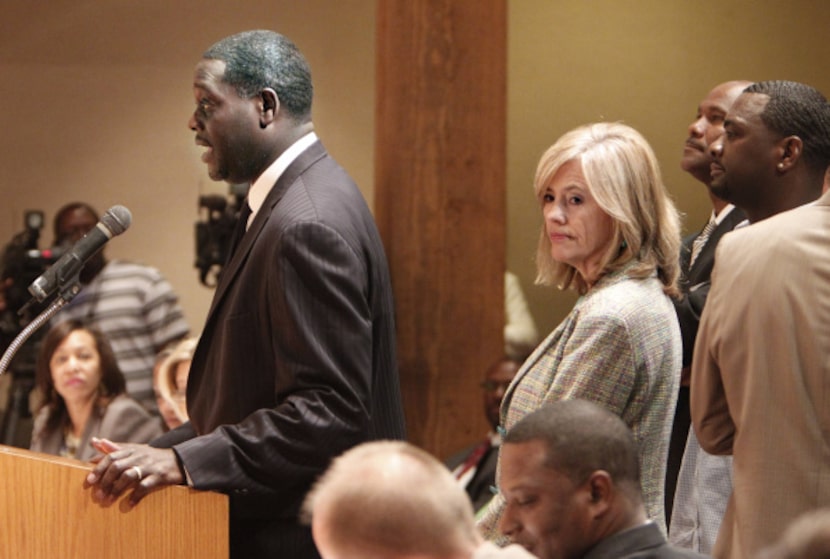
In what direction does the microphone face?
to the viewer's right

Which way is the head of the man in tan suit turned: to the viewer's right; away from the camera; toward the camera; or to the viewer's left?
to the viewer's left

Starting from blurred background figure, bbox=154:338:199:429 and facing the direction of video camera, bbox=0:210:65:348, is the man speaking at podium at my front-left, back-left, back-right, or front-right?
back-left

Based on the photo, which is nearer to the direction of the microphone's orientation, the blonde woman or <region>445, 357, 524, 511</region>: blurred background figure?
the blonde woman

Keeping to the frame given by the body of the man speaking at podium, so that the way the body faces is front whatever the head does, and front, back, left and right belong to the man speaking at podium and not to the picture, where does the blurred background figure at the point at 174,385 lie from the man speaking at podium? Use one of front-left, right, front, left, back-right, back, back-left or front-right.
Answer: right

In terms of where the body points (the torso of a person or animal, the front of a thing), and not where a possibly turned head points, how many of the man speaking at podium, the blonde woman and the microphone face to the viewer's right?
1

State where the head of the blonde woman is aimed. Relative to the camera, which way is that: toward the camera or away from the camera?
toward the camera

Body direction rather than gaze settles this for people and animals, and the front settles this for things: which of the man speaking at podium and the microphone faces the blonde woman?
the microphone

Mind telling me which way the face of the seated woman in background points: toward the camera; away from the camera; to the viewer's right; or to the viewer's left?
toward the camera

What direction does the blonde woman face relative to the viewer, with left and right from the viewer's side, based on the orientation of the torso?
facing to the left of the viewer

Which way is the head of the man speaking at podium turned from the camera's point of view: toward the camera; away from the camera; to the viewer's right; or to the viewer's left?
to the viewer's left

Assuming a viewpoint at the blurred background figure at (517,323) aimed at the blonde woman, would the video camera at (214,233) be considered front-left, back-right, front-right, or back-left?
back-right

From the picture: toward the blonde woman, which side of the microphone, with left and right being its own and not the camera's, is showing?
front

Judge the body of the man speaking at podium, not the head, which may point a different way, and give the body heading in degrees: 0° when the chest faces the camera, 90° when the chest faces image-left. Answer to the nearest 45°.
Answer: approximately 90°
